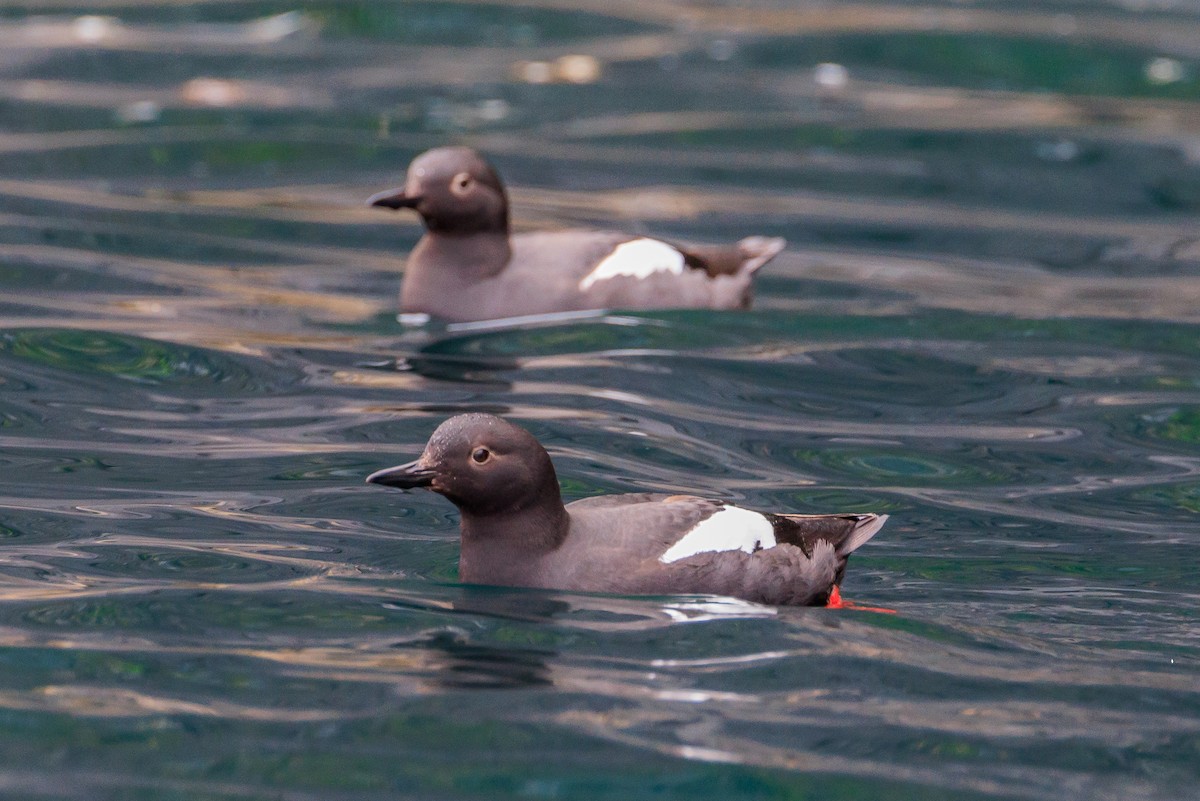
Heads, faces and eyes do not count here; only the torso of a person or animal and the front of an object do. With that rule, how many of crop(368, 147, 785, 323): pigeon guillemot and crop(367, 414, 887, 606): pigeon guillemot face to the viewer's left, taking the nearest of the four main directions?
2

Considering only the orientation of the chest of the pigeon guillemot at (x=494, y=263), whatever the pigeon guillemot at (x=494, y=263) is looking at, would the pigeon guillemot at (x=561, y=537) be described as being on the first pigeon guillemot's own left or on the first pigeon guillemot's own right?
on the first pigeon guillemot's own left

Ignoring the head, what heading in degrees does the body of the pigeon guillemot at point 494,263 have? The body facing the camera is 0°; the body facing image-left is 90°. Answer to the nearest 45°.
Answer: approximately 90°

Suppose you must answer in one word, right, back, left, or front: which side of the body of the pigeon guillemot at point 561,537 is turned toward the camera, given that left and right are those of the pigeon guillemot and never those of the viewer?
left

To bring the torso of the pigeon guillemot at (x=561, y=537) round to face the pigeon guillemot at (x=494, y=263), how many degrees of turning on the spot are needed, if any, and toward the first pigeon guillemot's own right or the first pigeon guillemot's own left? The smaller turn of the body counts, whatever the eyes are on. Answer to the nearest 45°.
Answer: approximately 90° to the first pigeon guillemot's own right
